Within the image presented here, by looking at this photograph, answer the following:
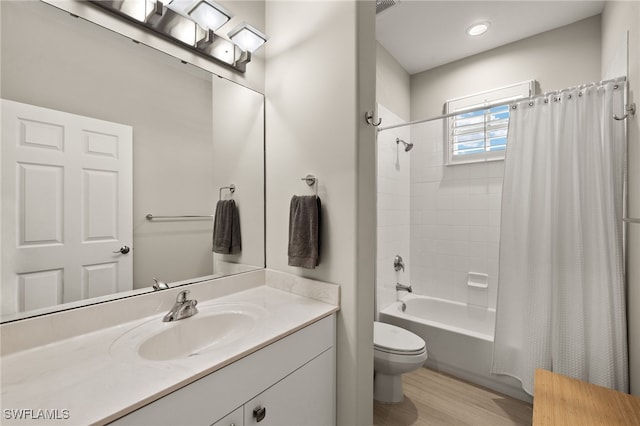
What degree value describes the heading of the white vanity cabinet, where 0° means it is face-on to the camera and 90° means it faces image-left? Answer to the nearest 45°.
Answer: approximately 315°

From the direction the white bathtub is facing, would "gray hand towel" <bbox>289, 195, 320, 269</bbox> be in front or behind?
in front

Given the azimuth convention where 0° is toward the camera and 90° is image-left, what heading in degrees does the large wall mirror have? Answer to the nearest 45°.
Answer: approximately 315°

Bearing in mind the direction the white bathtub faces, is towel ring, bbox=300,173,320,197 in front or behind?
in front

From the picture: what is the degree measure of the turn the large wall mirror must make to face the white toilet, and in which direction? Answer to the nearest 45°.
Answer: approximately 45° to its left

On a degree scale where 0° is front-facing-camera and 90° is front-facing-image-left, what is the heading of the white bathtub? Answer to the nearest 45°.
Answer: approximately 45°

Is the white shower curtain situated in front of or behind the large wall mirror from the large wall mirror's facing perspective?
in front

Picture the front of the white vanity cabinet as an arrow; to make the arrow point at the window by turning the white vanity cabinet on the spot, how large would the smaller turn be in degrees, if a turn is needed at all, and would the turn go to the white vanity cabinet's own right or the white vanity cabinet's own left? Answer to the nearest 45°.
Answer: approximately 90° to the white vanity cabinet's own left
